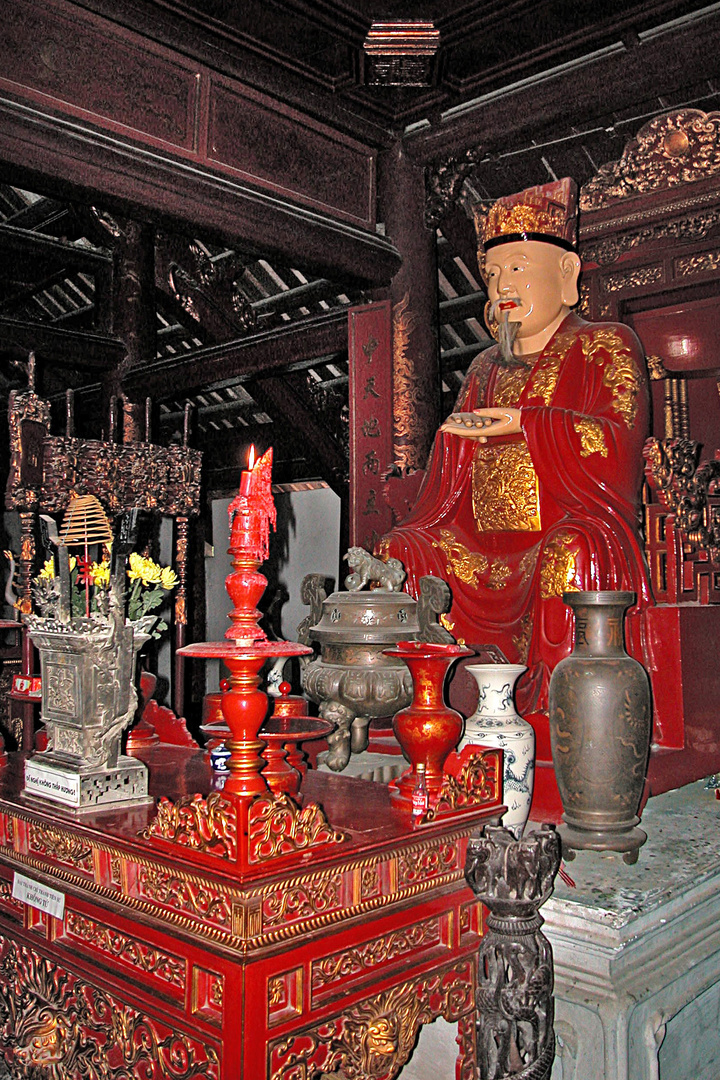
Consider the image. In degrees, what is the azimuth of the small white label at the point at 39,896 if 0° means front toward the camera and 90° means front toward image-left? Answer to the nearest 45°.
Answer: approximately 45°

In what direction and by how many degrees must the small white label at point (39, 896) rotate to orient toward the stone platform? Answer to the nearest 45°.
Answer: approximately 135° to its left

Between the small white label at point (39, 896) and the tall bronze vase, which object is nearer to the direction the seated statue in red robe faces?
the small white label

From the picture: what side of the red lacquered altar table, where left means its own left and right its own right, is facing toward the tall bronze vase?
back

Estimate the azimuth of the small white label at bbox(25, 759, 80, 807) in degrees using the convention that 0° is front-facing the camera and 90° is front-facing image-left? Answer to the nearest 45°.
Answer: approximately 45°

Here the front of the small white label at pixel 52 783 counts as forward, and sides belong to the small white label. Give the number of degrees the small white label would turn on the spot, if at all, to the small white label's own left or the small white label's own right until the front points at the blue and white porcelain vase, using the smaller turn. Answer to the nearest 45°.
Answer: approximately 135° to the small white label's own left

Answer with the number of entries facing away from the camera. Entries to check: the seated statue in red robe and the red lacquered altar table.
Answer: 0

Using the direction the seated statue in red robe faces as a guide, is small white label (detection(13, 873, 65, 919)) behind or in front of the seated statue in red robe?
in front

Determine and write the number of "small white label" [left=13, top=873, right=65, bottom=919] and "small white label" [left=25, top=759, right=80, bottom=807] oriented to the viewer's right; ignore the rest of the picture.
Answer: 0

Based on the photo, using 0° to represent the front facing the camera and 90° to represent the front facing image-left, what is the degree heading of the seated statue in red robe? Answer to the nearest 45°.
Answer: approximately 45°

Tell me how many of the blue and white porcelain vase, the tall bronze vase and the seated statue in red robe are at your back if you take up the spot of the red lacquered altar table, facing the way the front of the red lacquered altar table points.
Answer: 3

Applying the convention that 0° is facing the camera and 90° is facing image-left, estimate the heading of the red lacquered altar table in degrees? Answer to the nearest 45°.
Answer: approximately 45°

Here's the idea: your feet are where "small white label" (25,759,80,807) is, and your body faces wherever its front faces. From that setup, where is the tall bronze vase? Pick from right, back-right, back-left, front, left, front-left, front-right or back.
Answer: back-left

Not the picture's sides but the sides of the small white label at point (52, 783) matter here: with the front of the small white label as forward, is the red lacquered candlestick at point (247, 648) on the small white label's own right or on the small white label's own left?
on the small white label's own left

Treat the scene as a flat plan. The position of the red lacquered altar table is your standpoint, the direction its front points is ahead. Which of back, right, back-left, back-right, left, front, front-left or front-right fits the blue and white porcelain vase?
back
